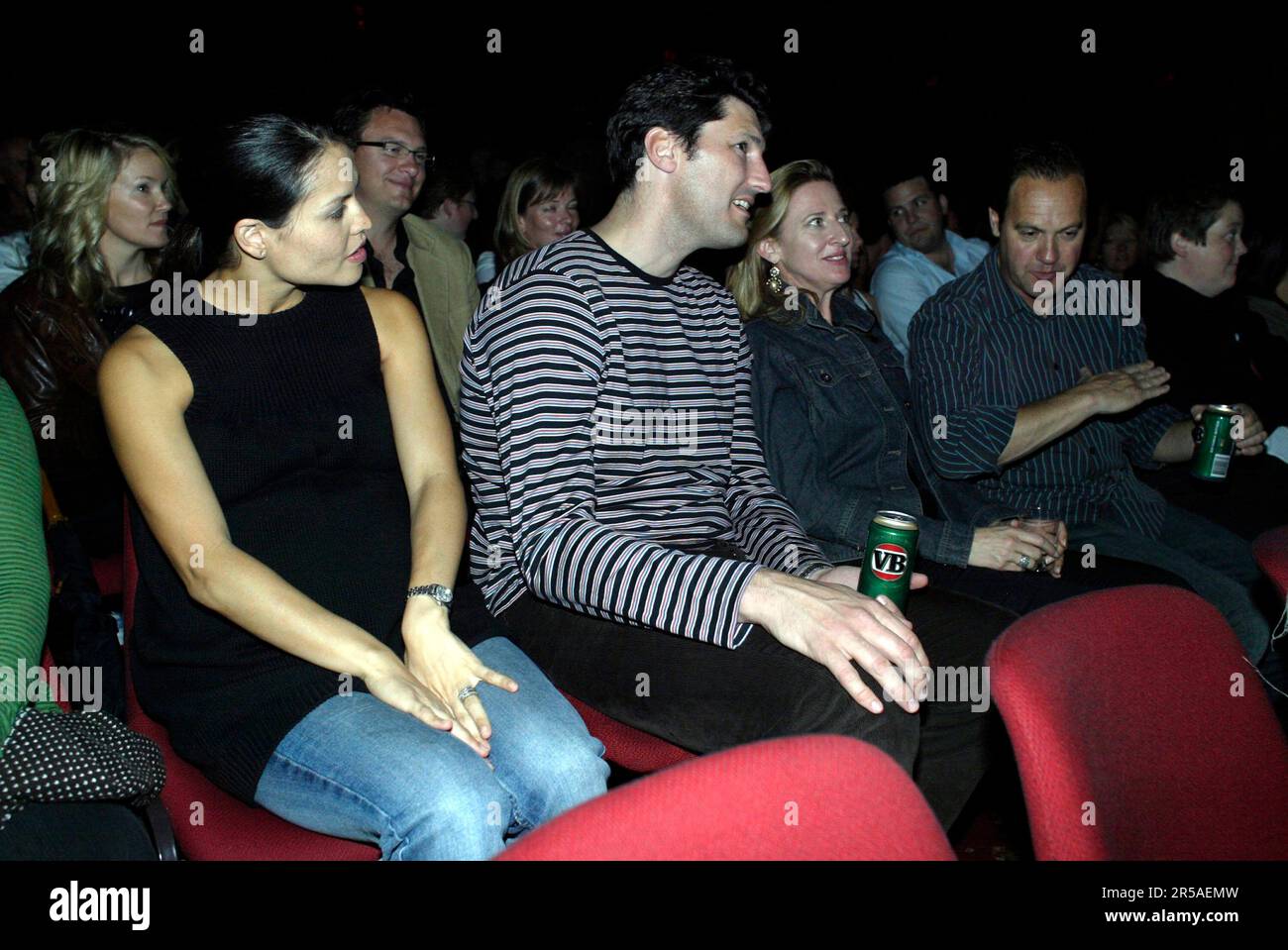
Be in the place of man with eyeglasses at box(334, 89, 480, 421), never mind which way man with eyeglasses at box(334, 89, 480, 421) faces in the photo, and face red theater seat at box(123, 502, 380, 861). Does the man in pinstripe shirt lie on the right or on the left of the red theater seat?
left

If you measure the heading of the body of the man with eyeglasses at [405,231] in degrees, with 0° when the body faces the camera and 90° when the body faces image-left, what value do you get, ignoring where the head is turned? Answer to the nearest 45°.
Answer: approximately 315°

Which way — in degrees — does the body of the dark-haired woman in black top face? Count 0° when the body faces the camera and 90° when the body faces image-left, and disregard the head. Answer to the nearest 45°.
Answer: approximately 315°

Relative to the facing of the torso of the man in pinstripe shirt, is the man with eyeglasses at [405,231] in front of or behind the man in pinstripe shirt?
behind

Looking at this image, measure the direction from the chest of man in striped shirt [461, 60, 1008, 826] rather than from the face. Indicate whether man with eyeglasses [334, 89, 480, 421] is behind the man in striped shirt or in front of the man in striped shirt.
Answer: behind

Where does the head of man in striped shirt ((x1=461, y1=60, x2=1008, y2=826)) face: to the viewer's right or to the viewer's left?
to the viewer's right

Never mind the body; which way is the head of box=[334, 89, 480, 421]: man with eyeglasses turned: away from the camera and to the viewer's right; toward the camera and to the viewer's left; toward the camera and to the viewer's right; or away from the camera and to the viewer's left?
toward the camera and to the viewer's right

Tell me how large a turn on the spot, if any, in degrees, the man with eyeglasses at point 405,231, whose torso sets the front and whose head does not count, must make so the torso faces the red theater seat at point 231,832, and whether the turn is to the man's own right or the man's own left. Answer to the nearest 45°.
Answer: approximately 45° to the man's own right

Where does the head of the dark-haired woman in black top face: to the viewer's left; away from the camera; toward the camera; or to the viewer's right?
to the viewer's right
